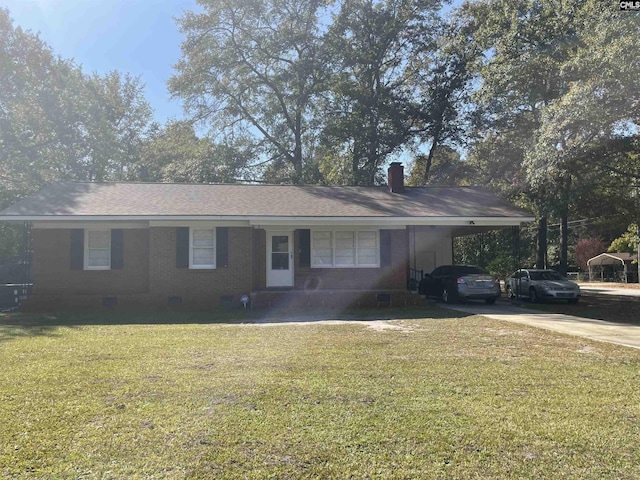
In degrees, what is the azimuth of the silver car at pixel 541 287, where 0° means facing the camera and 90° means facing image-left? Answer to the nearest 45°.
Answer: approximately 315°

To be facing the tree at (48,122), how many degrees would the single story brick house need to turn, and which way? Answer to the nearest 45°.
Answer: approximately 135° to its right

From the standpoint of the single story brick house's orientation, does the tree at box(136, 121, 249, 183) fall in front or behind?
behind

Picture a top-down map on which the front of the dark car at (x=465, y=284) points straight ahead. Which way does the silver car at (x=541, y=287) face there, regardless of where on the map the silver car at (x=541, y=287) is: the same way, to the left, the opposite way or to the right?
the opposite way

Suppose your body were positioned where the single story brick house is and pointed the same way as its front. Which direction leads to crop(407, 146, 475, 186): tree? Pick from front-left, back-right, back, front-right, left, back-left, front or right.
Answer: back-left

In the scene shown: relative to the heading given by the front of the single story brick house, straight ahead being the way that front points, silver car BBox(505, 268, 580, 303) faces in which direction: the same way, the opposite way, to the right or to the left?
the same way

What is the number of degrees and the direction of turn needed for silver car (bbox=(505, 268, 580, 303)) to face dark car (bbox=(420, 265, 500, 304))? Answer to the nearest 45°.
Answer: approximately 90° to its right

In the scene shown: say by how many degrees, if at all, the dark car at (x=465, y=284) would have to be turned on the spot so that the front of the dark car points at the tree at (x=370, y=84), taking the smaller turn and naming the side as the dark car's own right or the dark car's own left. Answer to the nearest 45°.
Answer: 0° — it already faces it

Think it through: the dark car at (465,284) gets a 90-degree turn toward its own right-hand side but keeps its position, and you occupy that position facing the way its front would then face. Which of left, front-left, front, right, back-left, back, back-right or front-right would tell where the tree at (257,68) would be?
left

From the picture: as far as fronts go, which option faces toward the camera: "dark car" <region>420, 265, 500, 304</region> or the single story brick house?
the single story brick house

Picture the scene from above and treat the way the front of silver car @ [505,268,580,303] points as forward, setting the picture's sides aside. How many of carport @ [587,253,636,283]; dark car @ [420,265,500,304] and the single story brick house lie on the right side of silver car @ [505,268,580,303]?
2

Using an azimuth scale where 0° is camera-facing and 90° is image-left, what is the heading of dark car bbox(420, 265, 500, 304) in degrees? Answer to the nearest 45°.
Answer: approximately 135°

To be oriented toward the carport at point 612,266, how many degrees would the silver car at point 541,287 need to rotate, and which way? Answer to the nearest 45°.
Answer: approximately 135° to its left

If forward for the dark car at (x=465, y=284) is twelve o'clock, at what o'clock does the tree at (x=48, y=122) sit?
The tree is roughly at 11 o'clock from the dark car.

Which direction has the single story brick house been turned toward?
toward the camera

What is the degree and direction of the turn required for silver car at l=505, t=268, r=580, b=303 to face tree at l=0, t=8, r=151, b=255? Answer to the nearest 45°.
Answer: approximately 135° to its right

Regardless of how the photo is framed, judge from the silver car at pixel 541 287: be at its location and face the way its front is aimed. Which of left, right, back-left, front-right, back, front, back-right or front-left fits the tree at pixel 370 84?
back
